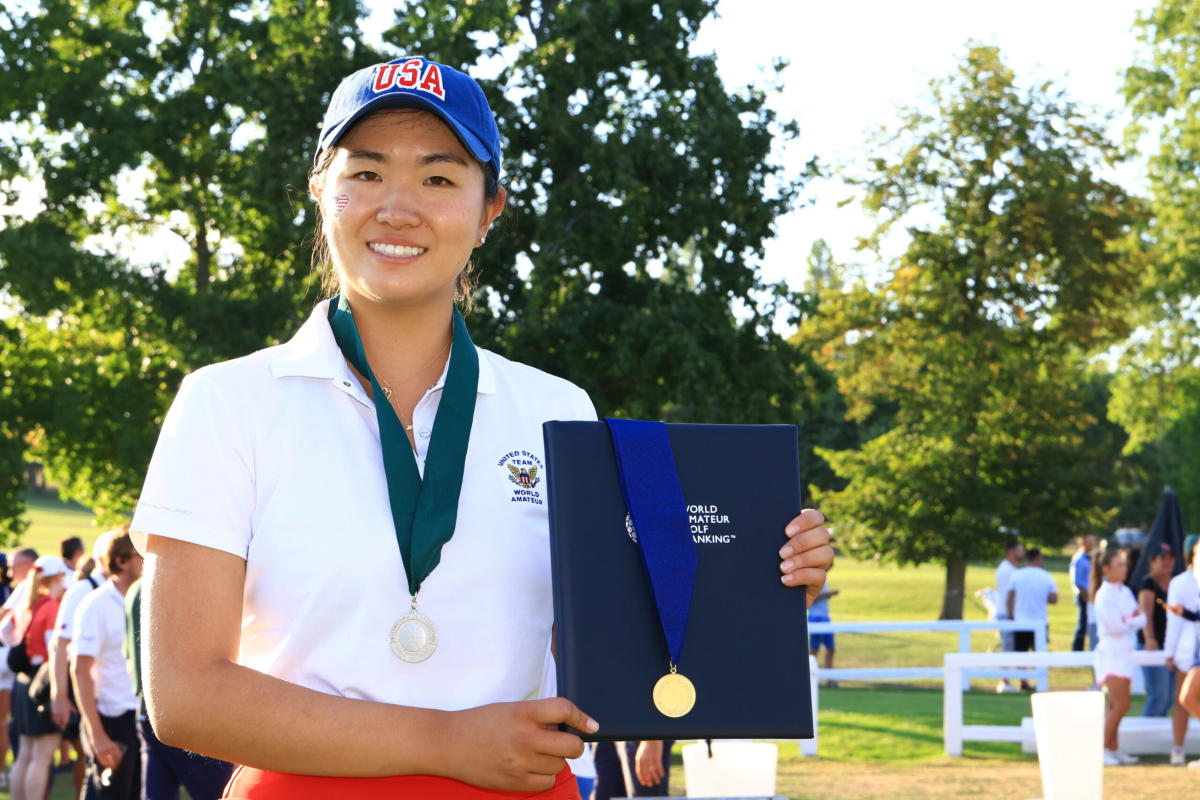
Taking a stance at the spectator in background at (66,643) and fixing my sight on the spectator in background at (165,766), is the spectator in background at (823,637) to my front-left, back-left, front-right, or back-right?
back-left

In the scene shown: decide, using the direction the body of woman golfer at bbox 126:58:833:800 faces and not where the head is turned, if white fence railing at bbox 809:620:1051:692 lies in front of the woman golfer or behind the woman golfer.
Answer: behind

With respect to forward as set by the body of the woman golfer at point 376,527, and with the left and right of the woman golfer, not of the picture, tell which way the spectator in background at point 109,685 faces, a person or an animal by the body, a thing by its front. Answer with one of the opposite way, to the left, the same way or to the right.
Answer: to the left

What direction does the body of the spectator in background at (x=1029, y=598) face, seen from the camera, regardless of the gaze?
away from the camera

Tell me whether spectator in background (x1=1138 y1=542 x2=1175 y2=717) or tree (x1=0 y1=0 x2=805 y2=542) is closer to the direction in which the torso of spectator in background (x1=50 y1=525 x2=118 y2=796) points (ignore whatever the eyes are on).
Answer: the spectator in background

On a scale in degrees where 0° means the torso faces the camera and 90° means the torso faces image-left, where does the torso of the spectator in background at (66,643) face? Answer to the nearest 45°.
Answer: approximately 270°

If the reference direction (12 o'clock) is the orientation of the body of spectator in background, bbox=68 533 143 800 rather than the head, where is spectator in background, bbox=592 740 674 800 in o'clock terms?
spectator in background, bbox=592 740 674 800 is roughly at 1 o'clock from spectator in background, bbox=68 533 143 800.

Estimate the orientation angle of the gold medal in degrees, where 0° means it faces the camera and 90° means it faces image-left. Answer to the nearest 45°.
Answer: approximately 0°

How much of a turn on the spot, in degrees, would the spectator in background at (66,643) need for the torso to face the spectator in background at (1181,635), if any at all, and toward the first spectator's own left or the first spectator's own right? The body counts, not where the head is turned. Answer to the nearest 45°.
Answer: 0° — they already face them

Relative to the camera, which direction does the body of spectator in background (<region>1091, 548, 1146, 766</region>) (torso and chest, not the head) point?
to the viewer's right

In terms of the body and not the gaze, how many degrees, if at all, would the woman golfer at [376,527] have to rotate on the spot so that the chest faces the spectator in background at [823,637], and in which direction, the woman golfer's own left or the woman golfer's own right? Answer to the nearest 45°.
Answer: approximately 180°
